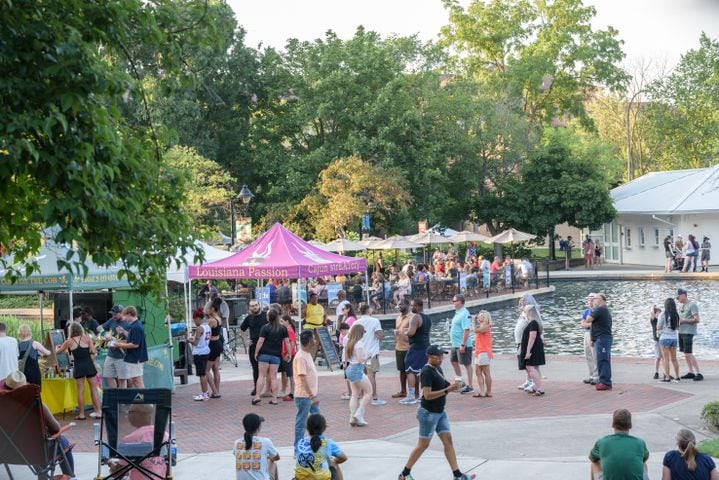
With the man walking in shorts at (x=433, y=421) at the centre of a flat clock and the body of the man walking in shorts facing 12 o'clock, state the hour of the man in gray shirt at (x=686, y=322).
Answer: The man in gray shirt is roughly at 10 o'clock from the man walking in shorts.

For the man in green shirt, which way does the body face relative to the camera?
away from the camera

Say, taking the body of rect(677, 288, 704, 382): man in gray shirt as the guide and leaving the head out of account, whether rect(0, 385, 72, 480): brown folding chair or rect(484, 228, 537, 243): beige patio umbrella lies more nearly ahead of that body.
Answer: the brown folding chair

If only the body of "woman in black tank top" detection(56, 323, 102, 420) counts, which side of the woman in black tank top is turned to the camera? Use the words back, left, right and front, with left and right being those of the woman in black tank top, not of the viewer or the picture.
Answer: back

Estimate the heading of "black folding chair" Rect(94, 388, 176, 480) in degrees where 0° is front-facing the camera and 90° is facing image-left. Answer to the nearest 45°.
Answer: approximately 180°

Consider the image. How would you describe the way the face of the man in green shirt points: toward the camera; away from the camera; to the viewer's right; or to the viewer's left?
away from the camera

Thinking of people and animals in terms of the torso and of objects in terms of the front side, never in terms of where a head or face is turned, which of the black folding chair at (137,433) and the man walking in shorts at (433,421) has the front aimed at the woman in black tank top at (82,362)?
the black folding chair

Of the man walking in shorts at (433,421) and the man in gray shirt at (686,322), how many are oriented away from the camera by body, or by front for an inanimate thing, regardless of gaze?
0

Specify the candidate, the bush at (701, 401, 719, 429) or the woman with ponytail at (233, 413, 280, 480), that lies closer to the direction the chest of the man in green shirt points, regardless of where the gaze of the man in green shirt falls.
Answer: the bush

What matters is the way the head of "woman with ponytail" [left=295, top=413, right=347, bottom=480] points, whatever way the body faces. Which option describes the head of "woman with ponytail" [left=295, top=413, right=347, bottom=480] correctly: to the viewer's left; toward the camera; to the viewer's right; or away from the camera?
away from the camera

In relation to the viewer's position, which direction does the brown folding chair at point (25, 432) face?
facing away from the viewer and to the right of the viewer

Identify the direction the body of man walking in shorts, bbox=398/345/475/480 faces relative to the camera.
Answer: to the viewer's right

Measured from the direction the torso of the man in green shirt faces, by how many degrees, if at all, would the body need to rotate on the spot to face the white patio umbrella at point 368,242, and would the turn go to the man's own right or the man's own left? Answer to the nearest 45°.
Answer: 0° — they already face it
